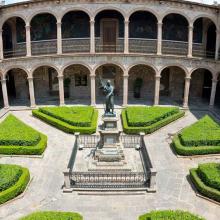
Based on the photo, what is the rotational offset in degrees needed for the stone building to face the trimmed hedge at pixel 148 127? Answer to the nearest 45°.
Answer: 0° — it already faces it

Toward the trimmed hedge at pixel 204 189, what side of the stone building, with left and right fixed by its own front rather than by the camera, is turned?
front

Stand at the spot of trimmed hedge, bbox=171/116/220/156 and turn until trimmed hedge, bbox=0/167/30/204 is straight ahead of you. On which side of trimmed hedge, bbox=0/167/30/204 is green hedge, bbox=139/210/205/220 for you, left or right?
left

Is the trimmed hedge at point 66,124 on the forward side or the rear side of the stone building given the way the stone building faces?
on the forward side

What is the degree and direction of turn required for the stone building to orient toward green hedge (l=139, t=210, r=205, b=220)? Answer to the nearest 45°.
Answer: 0° — it already faces it

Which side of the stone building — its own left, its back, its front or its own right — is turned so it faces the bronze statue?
front

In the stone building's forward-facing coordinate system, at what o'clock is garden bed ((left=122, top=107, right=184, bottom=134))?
The garden bed is roughly at 11 o'clock from the stone building.

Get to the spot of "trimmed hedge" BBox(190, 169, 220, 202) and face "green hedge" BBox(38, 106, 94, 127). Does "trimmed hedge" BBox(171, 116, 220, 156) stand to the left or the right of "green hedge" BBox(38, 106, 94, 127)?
right

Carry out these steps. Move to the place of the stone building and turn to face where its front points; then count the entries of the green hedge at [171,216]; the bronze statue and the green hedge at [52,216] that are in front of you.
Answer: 3

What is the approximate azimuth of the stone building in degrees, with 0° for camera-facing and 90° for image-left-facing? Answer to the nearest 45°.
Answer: approximately 0°

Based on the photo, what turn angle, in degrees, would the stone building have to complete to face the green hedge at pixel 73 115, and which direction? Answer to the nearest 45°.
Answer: approximately 45° to its right

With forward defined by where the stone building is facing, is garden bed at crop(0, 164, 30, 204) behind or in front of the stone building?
in front

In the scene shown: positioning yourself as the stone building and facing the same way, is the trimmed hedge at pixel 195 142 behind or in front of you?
in front
